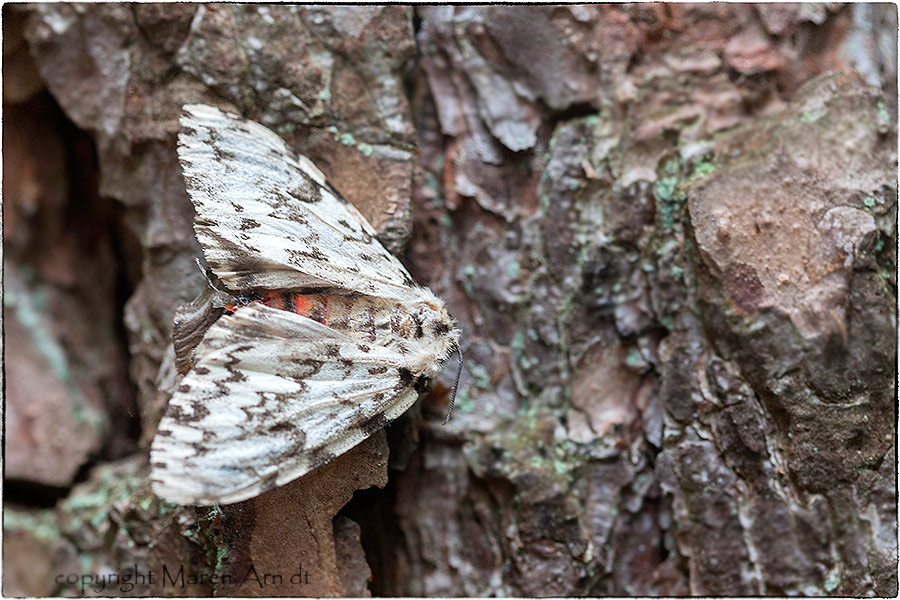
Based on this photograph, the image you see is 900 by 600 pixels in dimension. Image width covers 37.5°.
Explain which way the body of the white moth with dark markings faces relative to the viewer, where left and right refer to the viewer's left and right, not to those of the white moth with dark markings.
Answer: facing to the right of the viewer
